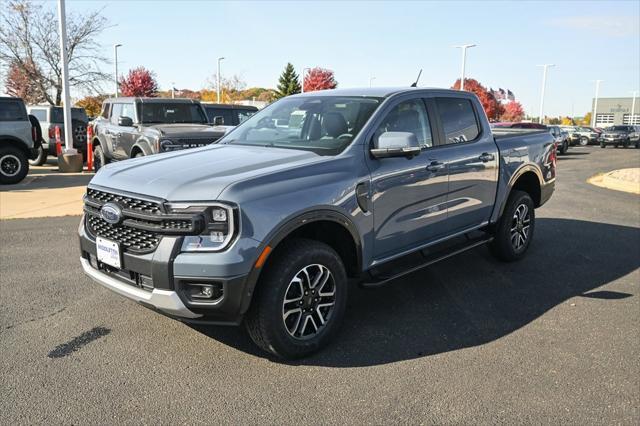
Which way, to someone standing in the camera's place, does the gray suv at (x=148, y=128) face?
facing the viewer and to the right of the viewer

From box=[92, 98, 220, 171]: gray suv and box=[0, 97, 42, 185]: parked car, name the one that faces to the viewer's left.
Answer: the parked car

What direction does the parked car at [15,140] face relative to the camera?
to the viewer's left

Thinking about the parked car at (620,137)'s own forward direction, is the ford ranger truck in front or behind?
in front

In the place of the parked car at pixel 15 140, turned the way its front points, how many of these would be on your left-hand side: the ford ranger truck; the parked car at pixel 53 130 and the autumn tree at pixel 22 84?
1

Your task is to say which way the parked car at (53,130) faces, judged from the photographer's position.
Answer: facing away from the viewer and to the left of the viewer

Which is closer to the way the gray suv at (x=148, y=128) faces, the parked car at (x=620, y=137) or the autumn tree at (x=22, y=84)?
the parked car

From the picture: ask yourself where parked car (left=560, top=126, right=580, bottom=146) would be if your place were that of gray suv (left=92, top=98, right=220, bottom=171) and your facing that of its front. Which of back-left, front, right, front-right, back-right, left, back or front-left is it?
left

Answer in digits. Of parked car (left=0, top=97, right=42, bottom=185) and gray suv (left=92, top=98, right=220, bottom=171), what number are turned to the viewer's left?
1

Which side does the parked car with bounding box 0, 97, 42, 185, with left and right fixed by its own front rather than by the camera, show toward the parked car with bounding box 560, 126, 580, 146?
back

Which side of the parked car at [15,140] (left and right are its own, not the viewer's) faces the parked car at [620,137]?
back
